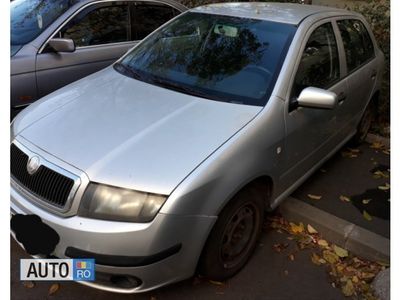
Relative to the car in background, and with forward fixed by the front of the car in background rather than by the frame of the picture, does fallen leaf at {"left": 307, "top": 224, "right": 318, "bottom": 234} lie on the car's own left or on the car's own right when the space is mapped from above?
on the car's own left

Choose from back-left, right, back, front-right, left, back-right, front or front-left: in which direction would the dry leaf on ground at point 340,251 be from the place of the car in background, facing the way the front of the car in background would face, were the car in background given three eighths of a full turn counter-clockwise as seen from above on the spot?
front-right

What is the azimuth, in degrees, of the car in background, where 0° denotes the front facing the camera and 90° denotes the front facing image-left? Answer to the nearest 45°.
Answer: approximately 45°

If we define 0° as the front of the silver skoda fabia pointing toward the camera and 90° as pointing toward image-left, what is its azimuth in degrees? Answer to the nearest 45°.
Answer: approximately 45°

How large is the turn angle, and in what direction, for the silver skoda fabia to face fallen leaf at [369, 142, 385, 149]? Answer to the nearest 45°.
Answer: approximately 180°

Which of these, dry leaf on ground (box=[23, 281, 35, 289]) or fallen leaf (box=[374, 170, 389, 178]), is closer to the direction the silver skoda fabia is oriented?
the dry leaf on ground

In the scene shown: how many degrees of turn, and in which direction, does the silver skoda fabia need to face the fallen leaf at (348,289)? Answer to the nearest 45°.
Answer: approximately 135° to its left

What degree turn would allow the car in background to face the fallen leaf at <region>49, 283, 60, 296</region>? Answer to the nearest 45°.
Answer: approximately 45° to its left

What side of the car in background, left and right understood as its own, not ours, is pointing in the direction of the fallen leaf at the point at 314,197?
left
